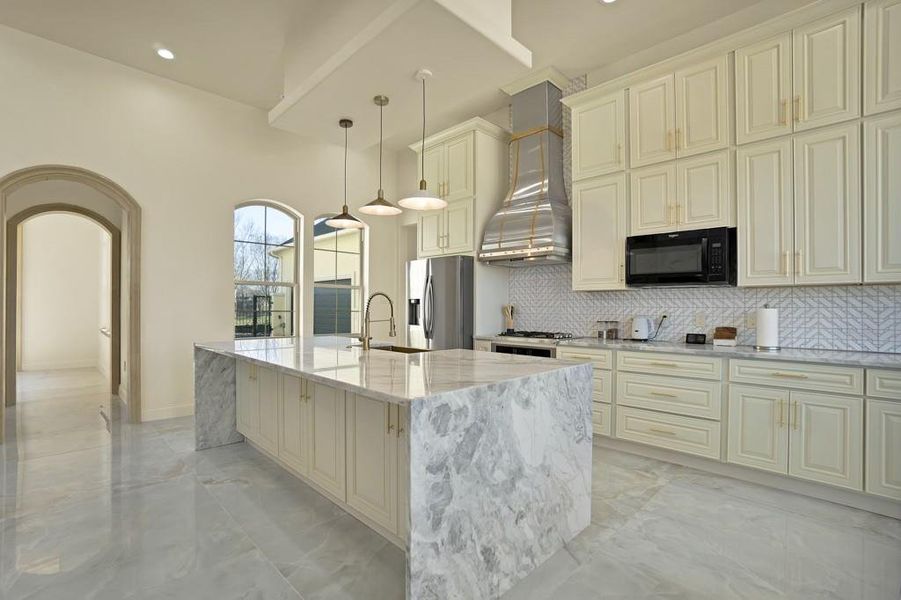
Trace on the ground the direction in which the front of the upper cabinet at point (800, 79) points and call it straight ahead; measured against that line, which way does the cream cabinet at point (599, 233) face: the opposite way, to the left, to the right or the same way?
the same way

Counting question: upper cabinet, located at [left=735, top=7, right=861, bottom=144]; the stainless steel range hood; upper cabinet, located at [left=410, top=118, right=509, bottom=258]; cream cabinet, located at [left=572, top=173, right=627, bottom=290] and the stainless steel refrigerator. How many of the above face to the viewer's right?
0

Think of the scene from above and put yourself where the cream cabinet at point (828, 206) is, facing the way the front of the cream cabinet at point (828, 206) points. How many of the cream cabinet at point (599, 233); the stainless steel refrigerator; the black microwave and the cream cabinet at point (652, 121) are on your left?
0

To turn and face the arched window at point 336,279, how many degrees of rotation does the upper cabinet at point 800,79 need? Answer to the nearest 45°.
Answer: approximately 45° to its right

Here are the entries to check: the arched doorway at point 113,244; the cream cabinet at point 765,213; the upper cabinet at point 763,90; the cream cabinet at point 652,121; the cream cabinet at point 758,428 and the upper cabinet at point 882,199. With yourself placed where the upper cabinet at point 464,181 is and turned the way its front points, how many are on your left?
5

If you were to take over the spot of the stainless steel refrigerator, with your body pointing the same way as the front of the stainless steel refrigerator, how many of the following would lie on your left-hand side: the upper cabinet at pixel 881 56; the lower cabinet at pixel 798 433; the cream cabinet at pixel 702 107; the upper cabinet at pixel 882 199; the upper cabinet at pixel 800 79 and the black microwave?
6

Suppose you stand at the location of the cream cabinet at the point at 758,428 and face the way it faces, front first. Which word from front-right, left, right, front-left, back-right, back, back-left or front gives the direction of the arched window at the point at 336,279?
front-right

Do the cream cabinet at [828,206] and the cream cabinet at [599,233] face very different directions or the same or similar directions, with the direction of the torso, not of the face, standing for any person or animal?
same or similar directions

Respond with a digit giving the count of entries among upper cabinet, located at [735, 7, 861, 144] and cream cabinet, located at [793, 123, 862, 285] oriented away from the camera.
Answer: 0

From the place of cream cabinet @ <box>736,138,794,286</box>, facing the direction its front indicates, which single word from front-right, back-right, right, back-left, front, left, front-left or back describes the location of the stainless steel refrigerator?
front-right

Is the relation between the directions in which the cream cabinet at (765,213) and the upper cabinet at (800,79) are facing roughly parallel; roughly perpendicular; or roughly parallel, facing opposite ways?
roughly parallel

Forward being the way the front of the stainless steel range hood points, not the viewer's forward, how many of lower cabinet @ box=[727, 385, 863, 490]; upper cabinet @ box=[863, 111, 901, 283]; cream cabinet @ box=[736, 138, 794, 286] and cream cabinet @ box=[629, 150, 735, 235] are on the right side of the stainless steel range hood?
0

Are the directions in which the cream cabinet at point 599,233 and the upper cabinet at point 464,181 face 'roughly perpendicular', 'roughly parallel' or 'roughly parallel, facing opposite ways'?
roughly parallel

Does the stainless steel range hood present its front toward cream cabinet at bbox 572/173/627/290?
no

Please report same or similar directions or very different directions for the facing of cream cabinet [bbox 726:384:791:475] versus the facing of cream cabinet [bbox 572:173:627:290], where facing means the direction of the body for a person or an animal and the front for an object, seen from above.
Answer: same or similar directions

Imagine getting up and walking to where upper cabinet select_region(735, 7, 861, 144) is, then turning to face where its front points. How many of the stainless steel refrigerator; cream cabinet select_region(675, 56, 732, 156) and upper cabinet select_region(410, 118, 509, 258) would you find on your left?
0

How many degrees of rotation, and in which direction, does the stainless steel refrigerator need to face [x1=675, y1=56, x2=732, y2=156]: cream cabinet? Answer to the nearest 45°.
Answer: approximately 90° to its left

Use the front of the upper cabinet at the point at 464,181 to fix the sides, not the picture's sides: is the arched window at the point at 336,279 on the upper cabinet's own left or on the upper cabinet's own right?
on the upper cabinet's own right

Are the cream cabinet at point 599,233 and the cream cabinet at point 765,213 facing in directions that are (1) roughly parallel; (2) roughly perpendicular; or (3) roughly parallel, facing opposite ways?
roughly parallel
